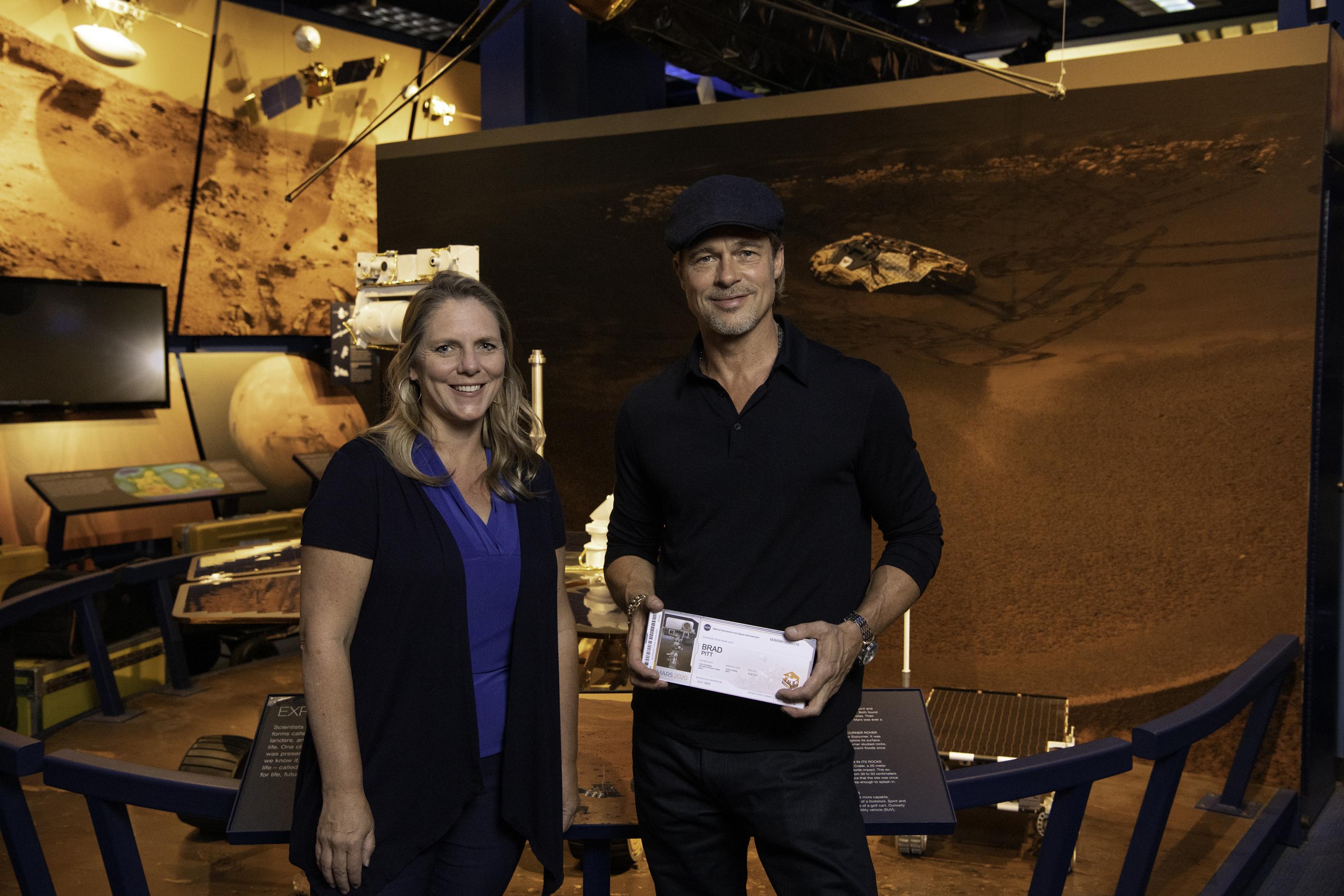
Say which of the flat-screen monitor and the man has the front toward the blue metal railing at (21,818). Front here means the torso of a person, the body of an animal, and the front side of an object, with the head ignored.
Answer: the flat-screen monitor

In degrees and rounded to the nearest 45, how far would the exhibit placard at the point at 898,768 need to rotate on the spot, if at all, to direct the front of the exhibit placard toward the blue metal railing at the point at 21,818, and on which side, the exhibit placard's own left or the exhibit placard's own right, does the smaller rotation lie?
approximately 90° to the exhibit placard's own right

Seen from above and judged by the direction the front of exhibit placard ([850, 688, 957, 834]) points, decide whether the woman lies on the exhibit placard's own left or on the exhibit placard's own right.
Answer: on the exhibit placard's own right

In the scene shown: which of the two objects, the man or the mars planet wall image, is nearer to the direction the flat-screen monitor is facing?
the man

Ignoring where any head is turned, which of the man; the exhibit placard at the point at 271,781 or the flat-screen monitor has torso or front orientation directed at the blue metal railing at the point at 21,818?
the flat-screen monitor

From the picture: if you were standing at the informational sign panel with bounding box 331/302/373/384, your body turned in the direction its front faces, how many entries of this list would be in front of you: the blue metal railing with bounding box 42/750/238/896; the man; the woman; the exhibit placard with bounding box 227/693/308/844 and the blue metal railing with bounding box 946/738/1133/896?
5

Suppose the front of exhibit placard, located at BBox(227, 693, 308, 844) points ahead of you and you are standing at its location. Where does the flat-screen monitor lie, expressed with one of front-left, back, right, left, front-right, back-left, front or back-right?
back

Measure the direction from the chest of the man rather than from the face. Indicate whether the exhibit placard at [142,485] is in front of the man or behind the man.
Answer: behind

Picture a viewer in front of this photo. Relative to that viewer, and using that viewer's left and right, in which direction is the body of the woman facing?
facing the viewer and to the right of the viewer
